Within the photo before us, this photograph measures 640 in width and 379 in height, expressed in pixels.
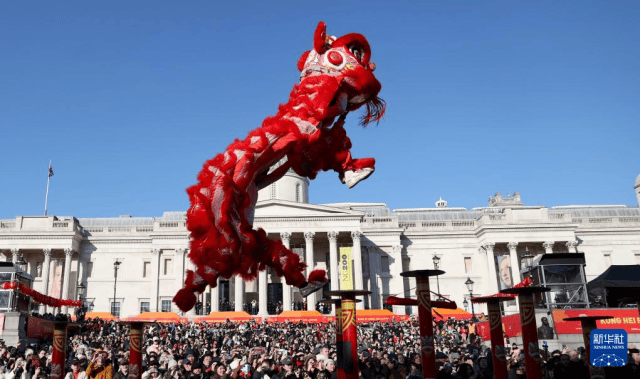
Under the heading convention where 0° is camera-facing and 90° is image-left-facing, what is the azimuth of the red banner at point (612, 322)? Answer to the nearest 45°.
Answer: approximately 0°

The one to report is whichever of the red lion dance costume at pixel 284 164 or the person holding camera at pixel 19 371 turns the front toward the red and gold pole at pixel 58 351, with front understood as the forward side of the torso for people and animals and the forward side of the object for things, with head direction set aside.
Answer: the person holding camera

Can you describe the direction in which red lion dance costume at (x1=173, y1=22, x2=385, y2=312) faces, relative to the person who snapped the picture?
facing to the right of the viewer

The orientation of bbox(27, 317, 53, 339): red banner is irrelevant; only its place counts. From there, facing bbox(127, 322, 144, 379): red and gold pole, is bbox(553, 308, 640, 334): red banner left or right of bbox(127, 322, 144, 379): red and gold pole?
left

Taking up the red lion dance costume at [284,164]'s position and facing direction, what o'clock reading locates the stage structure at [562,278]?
The stage structure is roughly at 10 o'clock from the red lion dance costume.
